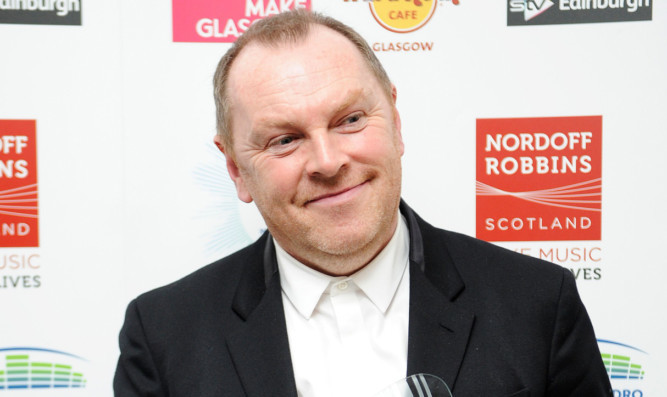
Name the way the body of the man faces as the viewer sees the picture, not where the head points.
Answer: toward the camera
